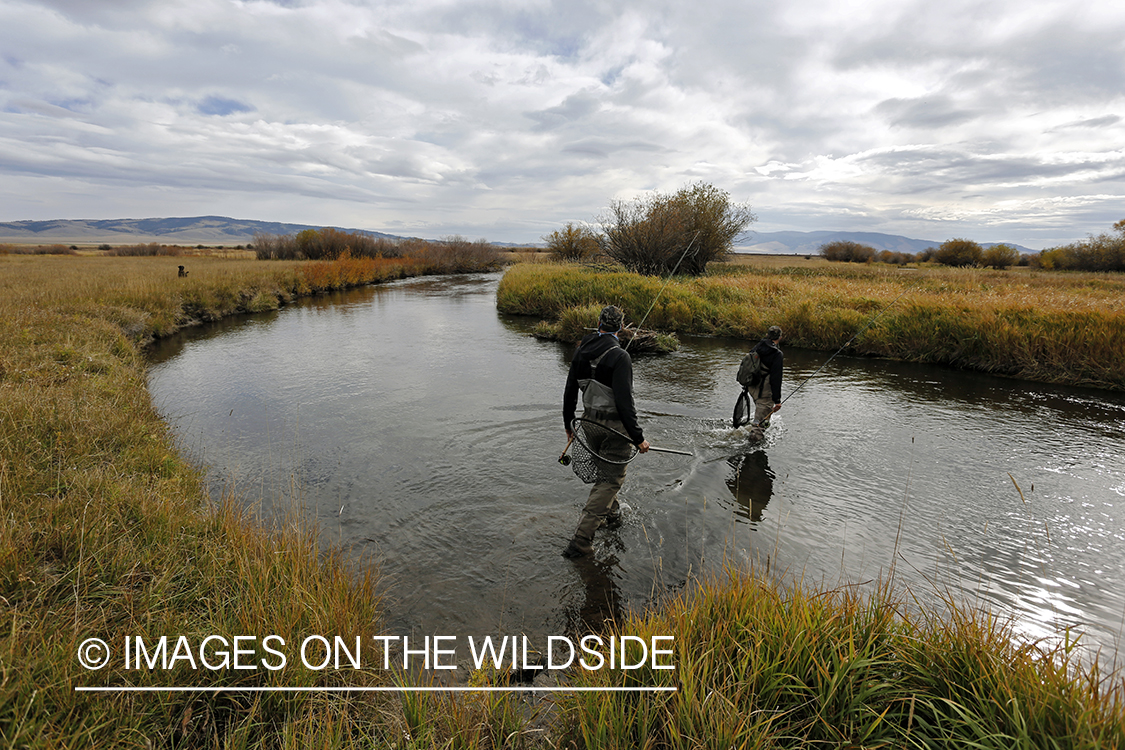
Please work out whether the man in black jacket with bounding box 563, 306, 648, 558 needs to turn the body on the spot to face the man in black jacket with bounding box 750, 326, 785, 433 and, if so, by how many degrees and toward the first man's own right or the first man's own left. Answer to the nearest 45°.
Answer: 0° — they already face them

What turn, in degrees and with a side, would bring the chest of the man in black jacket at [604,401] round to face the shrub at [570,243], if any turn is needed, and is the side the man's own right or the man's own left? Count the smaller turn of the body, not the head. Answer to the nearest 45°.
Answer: approximately 45° to the man's own left

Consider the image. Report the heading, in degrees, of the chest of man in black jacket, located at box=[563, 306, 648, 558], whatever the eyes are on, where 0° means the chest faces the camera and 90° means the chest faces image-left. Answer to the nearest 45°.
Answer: approximately 225°

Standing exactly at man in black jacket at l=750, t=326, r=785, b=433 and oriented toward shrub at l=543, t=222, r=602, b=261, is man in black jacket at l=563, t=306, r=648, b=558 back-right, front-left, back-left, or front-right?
back-left
